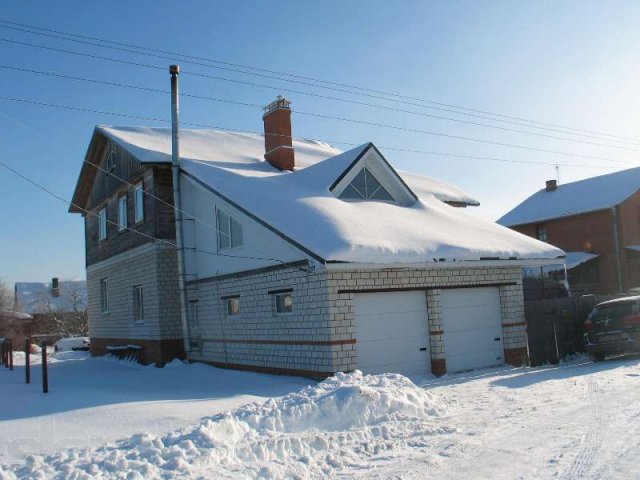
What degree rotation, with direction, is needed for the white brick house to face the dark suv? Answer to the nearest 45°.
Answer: approximately 45° to its left

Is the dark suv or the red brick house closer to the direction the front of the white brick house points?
the dark suv

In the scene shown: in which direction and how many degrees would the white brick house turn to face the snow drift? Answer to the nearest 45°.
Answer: approximately 45° to its right

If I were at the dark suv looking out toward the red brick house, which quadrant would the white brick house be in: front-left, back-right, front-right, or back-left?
back-left

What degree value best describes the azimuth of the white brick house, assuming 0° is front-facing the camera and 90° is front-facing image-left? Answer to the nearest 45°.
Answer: approximately 315°

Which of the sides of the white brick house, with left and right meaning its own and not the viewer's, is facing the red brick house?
left
